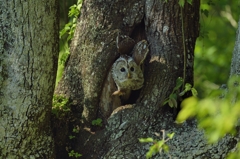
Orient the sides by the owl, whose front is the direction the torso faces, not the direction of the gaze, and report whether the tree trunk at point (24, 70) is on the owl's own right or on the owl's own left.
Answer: on the owl's own right

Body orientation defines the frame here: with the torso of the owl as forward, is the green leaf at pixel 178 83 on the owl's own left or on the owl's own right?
on the owl's own left

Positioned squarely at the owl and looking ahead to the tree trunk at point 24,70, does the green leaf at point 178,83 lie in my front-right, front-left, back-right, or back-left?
back-left

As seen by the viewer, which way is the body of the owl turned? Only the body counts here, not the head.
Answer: toward the camera
